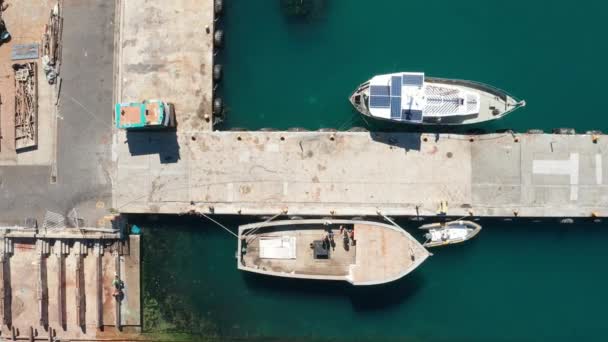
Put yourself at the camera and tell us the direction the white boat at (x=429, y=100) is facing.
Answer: facing to the right of the viewer

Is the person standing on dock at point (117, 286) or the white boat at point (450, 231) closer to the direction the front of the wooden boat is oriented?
the white boat

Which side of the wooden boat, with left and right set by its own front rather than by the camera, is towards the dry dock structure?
back

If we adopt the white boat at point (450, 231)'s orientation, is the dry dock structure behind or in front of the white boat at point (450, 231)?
behind

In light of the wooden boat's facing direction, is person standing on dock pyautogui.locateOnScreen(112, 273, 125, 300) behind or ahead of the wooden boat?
behind

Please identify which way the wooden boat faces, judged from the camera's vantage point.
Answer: facing to the right of the viewer

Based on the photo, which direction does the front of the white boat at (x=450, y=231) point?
to the viewer's right

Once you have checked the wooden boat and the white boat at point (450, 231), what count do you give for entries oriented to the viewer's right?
2

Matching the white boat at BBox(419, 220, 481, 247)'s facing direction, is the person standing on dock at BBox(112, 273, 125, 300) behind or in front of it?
behind

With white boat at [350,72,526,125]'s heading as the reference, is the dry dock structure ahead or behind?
behind
